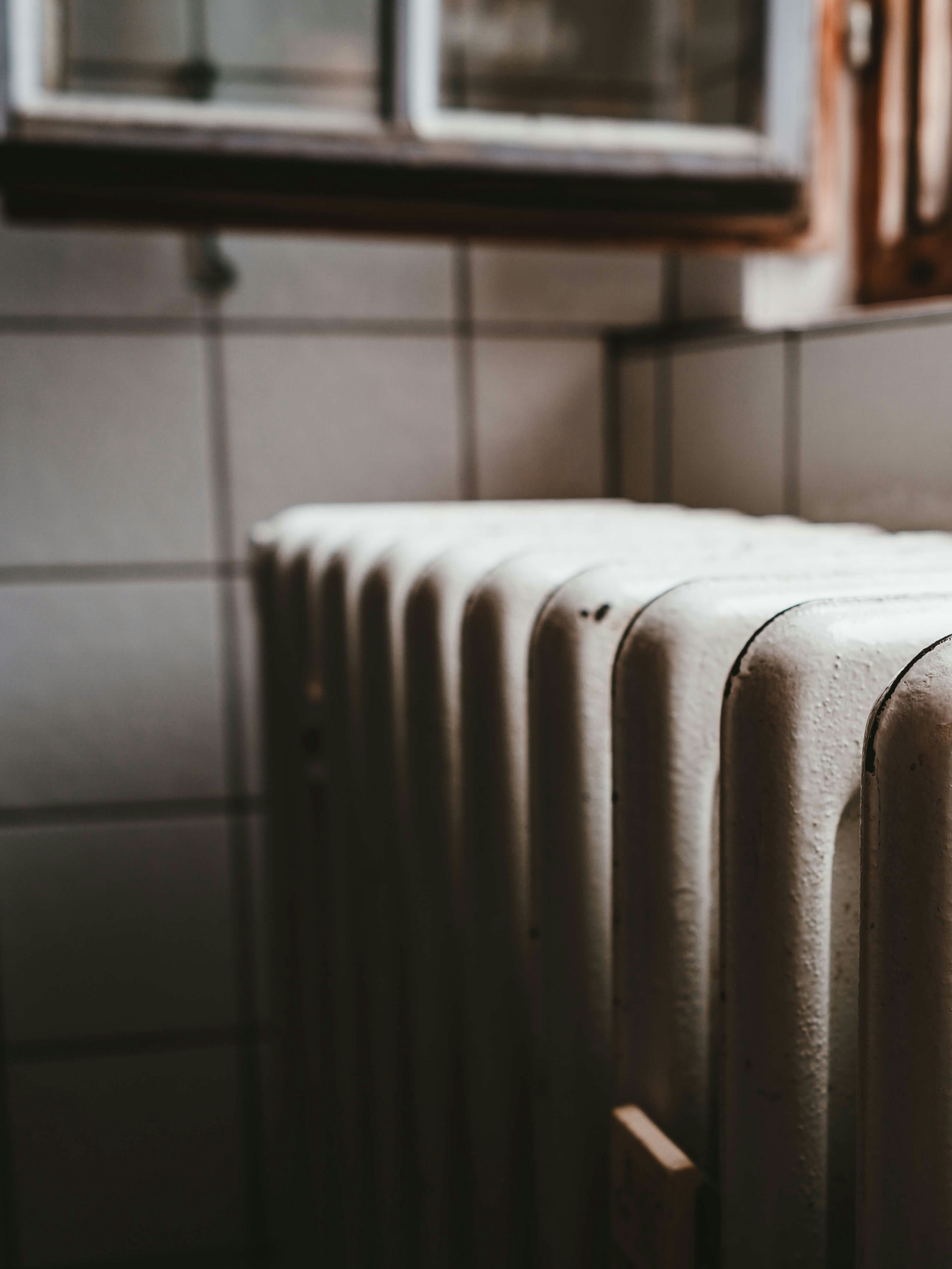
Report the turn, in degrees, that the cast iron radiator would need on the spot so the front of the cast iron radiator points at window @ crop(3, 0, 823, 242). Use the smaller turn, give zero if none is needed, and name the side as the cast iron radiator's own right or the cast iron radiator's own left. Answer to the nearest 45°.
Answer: approximately 135° to the cast iron radiator's own right

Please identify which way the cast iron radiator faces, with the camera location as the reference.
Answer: facing the viewer and to the left of the viewer
